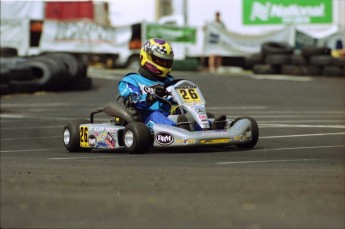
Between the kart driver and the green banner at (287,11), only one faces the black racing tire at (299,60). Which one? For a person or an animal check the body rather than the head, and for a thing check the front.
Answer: the green banner

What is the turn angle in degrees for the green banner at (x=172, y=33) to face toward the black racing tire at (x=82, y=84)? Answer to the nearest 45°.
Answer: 0° — it already faces it

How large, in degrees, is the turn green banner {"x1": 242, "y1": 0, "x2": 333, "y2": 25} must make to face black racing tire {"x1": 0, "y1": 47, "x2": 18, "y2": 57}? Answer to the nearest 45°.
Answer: approximately 45° to its right

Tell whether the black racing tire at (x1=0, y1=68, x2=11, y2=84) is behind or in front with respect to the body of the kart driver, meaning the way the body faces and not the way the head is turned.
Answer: behind

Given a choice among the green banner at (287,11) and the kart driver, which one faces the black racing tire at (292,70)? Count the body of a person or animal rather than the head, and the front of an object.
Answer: the green banner

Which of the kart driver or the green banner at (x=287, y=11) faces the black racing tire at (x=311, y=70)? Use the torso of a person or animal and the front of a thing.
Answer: the green banner

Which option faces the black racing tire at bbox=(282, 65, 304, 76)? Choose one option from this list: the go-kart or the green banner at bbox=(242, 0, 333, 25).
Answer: the green banner

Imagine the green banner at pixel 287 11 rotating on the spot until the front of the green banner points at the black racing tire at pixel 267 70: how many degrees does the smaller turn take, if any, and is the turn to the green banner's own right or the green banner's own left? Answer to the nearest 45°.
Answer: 0° — it already faces it

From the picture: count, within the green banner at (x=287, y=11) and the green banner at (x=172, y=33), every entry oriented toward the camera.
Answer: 2

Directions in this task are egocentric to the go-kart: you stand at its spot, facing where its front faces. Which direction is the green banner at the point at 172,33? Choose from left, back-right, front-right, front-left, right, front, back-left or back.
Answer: back-left
